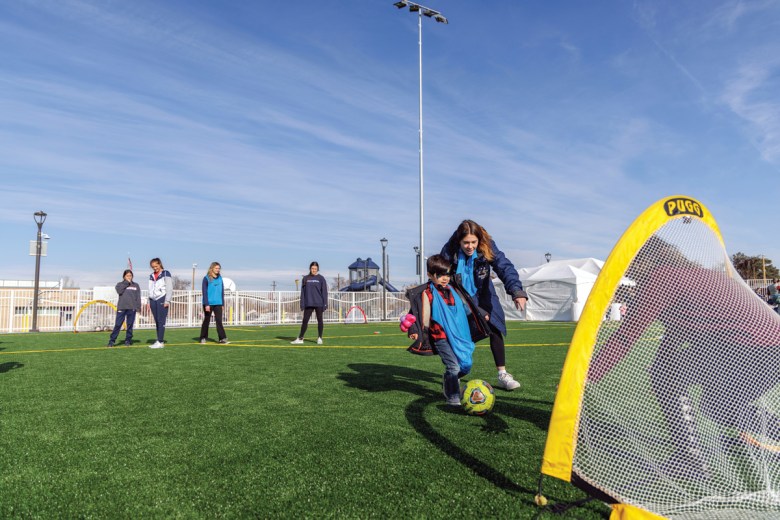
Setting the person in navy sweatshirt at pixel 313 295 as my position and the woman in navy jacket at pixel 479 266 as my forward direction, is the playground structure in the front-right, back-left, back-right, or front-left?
back-left

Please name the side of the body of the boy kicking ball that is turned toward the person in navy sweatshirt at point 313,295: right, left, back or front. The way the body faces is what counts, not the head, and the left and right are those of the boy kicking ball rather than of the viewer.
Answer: back

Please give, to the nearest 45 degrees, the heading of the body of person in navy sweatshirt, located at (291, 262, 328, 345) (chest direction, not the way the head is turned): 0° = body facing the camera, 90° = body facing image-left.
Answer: approximately 0°

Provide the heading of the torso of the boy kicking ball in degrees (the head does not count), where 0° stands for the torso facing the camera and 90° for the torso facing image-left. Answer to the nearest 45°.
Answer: approximately 315°

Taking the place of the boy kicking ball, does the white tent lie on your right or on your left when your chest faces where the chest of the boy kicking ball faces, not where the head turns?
on your left

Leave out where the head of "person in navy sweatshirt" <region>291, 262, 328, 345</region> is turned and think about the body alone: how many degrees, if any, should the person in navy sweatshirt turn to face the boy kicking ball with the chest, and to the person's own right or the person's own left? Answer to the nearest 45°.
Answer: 0° — they already face them

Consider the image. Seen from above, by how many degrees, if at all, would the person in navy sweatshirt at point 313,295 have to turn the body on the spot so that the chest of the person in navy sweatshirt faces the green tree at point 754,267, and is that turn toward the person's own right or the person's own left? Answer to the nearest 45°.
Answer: approximately 135° to the person's own left

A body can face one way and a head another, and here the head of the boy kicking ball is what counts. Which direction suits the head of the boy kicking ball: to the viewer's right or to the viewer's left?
to the viewer's right

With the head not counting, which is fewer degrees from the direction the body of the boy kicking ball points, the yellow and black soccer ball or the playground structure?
the yellow and black soccer ball

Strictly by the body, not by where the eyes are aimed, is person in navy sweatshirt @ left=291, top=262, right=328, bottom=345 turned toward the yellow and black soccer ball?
yes

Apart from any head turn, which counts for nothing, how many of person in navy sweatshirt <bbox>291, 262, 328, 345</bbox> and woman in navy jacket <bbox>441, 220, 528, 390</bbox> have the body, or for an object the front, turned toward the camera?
2
